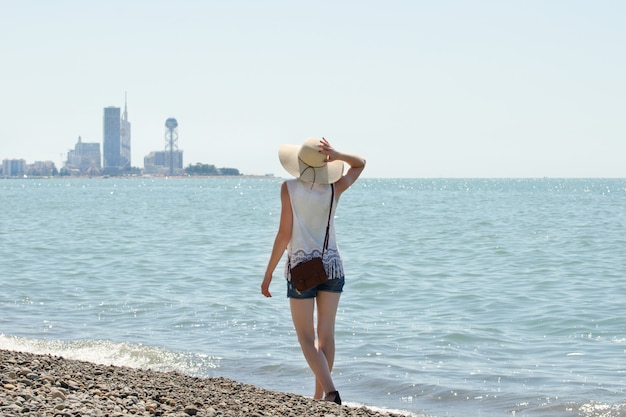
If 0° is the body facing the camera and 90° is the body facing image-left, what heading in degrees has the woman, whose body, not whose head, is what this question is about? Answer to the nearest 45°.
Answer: approximately 180°

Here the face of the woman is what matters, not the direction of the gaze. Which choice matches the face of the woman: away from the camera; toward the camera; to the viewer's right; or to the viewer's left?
away from the camera
